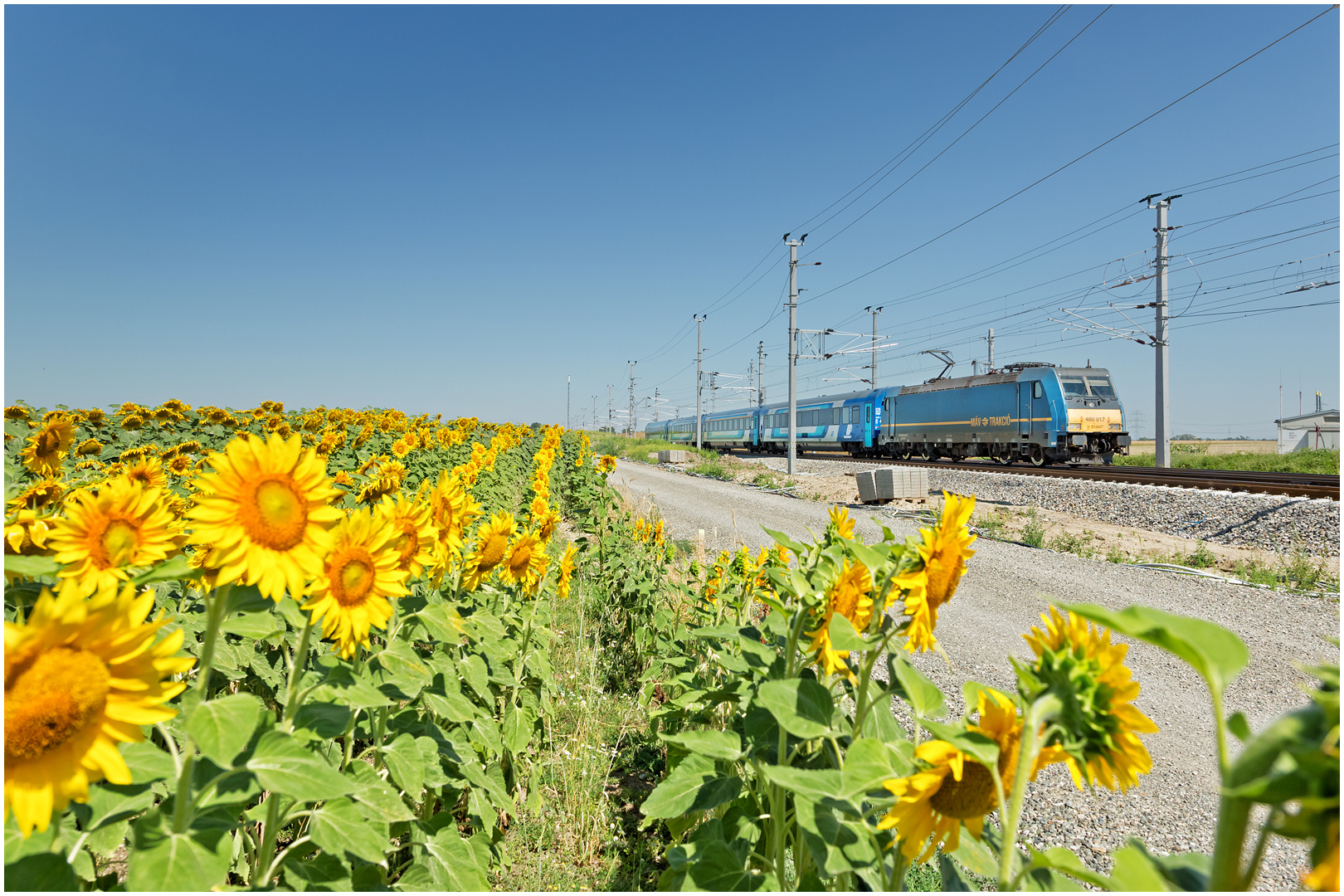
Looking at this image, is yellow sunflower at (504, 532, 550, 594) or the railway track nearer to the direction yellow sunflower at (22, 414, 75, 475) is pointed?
the yellow sunflower

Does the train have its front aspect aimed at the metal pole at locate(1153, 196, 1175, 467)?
yes

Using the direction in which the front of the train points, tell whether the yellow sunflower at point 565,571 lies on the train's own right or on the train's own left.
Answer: on the train's own right

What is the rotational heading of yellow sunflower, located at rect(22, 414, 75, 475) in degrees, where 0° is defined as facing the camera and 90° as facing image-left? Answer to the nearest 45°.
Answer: approximately 315°
